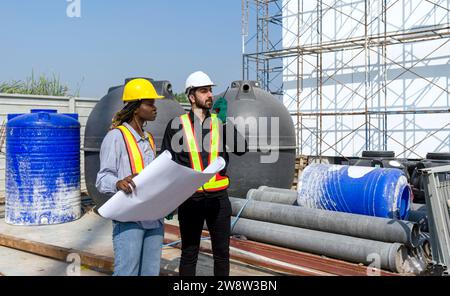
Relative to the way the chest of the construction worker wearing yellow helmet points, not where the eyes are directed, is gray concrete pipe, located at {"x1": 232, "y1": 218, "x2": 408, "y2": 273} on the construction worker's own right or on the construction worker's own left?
on the construction worker's own left

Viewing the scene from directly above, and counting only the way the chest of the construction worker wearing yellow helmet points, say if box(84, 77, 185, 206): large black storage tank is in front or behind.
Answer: behind

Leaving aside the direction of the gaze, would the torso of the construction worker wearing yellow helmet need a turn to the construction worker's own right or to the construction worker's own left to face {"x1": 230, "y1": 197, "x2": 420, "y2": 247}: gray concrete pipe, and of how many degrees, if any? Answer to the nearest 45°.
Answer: approximately 90° to the construction worker's own left

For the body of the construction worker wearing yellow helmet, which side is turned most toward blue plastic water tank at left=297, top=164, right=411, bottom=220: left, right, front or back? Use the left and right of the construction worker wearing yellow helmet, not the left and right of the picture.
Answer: left

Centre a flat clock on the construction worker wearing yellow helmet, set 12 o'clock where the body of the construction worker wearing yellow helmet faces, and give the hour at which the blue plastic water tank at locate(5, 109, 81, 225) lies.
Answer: The blue plastic water tank is roughly at 7 o'clock from the construction worker wearing yellow helmet.

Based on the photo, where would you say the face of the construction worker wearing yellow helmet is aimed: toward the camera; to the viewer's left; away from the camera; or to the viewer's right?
to the viewer's right

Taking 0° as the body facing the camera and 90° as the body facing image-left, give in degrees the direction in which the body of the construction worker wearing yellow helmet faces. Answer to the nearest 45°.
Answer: approximately 315°
